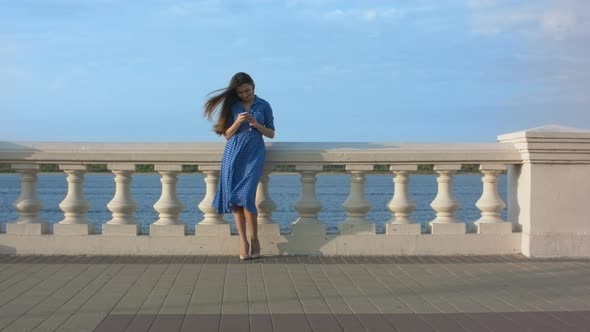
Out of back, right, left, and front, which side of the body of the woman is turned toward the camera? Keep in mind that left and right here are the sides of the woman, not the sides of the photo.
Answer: front
